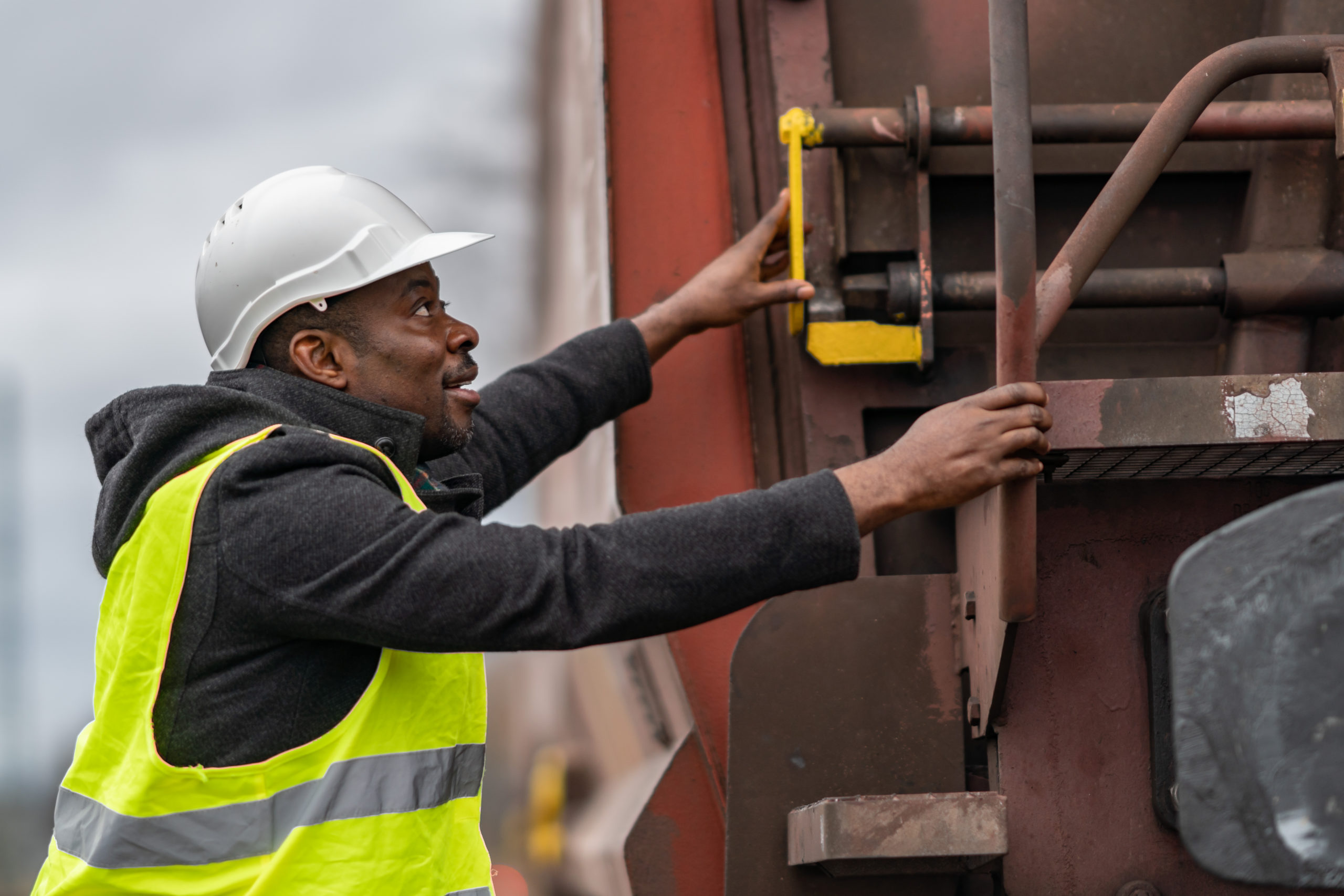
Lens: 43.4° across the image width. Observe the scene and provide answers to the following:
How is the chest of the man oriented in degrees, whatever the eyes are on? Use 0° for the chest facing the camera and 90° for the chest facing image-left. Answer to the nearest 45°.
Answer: approximately 270°

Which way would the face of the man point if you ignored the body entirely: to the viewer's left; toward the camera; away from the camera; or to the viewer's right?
to the viewer's right
